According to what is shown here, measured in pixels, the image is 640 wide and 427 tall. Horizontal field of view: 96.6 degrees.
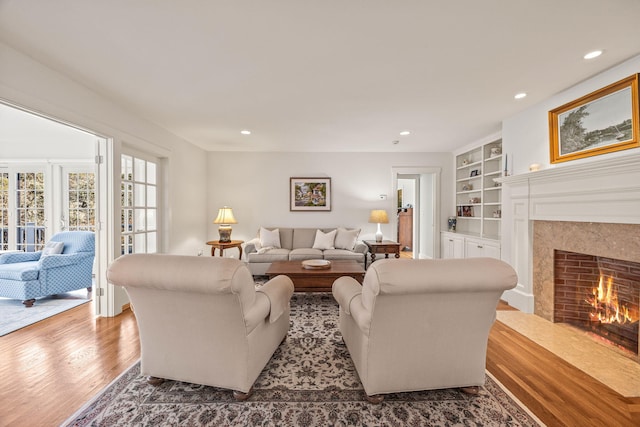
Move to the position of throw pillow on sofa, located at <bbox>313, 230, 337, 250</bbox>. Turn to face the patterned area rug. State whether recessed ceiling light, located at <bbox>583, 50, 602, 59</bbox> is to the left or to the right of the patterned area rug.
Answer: left

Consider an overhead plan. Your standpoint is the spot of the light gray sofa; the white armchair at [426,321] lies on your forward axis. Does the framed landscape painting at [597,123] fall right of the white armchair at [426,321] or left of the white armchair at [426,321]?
left

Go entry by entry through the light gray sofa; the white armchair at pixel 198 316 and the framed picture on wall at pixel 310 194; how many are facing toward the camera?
2

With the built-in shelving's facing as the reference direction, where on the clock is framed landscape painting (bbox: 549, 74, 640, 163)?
The framed landscape painting is roughly at 10 o'clock from the built-in shelving.

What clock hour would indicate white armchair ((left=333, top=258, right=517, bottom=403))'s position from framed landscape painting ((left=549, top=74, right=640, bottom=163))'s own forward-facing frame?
The white armchair is roughly at 11 o'clock from the framed landscape painting.

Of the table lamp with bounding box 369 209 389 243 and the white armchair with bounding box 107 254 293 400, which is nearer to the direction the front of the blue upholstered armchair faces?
the white armchair

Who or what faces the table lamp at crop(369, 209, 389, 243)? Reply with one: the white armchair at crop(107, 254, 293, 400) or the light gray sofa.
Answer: the white armchair

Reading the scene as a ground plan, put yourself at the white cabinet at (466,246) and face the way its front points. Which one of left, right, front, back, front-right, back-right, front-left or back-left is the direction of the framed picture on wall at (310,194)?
front-right

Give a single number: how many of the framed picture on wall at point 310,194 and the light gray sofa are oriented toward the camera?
2

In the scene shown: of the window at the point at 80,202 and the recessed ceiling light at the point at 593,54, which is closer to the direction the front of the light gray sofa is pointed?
the recessed ceiling light

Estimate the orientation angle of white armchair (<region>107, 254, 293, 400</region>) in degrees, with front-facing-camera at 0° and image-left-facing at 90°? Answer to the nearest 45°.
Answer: approximately 225°

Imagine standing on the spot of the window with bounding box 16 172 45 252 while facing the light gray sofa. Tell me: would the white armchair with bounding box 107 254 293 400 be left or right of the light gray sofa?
right

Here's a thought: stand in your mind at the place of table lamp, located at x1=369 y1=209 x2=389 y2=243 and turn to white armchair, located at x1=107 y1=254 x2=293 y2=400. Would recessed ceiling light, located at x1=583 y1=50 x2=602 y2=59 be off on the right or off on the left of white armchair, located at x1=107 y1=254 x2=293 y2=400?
left
